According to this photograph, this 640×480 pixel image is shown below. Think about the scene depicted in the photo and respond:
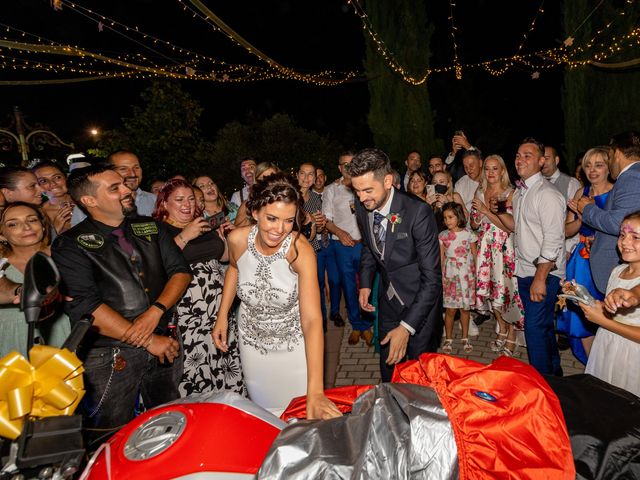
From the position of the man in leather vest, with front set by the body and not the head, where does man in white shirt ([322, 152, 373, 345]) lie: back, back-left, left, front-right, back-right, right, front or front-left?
left

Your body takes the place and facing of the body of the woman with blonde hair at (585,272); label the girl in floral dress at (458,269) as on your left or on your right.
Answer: on your right

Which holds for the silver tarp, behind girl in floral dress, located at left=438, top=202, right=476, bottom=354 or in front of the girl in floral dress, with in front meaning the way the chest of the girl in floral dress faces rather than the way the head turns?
in front

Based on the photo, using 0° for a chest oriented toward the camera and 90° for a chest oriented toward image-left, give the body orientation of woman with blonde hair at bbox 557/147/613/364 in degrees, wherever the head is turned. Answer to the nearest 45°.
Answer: approximately 45°

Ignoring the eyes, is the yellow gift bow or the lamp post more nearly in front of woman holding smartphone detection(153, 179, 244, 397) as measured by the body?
the yellow gift bow

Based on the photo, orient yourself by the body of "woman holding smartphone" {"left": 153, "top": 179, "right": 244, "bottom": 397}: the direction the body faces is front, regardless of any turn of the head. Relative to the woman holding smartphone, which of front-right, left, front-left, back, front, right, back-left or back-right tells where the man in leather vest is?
right

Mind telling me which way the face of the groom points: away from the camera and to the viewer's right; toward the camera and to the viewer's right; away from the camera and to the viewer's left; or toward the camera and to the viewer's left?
toward the camera and to the viewer's left

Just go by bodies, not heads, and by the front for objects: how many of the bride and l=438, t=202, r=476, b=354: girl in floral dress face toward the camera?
2

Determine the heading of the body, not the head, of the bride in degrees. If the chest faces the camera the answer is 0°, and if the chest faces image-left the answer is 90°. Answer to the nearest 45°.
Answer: approximately 0°

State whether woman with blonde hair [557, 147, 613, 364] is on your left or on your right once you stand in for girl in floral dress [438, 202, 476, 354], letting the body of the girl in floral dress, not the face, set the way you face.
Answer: on your left

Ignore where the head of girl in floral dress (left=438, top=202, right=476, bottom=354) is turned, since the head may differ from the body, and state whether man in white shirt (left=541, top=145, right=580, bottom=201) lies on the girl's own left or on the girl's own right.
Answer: on the girl's own left

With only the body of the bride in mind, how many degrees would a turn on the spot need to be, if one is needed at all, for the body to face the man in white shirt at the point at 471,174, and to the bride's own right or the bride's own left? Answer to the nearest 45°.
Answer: approximately 135° to the bride's own left
